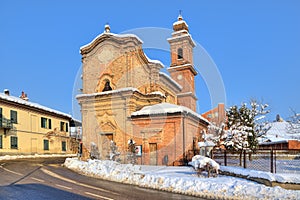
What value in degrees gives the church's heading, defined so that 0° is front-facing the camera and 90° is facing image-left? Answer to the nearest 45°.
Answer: approximately 45°

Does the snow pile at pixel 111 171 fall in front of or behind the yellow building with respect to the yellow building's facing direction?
in front

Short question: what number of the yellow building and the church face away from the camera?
0

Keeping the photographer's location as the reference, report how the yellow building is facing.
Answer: facing the viewer and to the right of the viewer

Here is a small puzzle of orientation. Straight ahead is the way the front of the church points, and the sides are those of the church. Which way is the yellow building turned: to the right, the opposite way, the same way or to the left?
to the left
